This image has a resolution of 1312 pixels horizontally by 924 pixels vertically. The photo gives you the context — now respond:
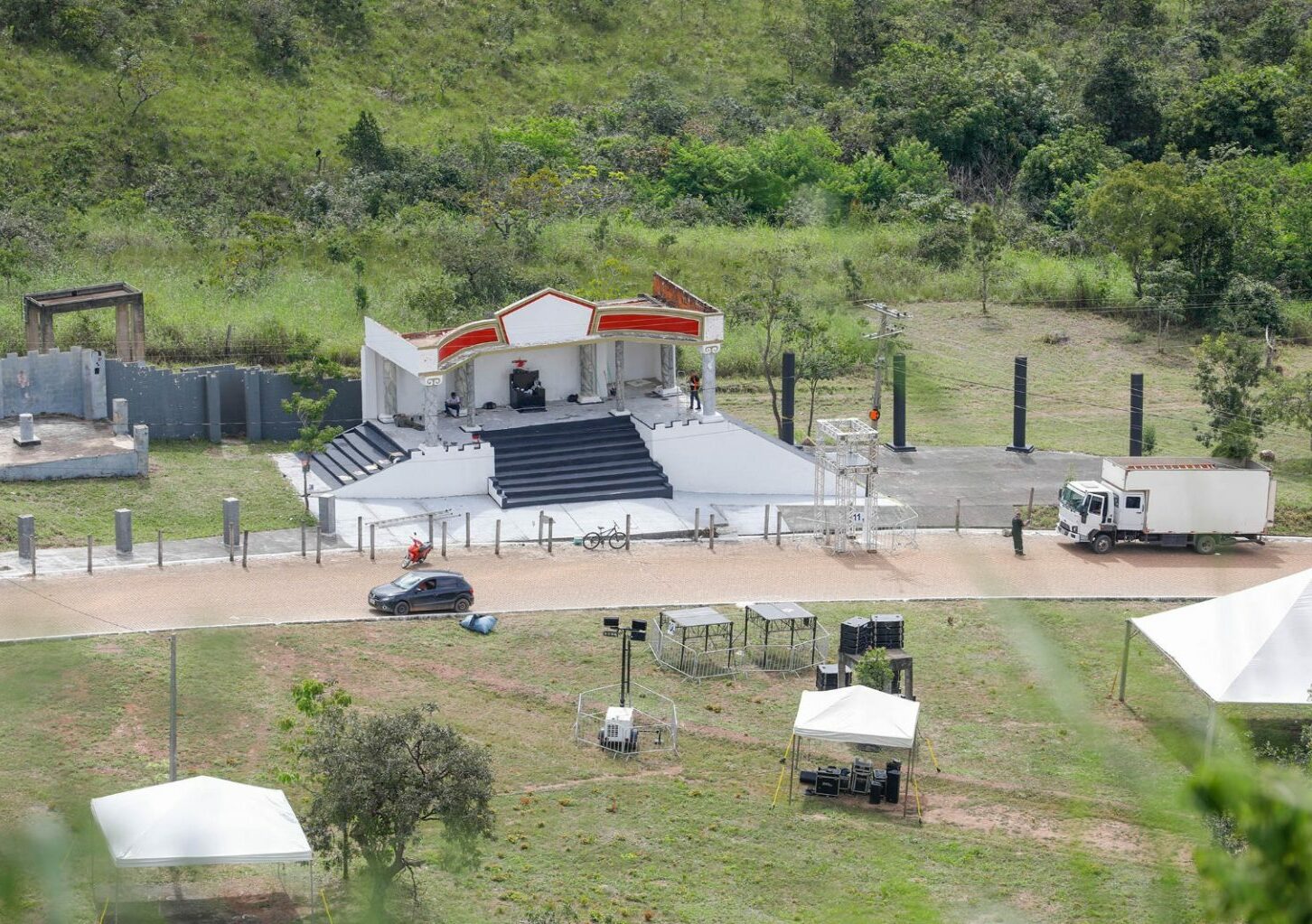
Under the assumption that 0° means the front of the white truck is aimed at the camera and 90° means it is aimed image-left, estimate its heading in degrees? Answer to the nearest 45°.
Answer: approximately 90°

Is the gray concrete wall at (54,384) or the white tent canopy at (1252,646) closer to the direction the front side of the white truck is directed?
the gray concrete wall

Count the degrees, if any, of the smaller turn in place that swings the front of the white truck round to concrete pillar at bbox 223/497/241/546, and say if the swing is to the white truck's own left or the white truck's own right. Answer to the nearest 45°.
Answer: approximately 45° to the white truck's own left

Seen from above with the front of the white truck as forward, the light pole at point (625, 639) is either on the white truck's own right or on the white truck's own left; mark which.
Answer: on the white truck's own left

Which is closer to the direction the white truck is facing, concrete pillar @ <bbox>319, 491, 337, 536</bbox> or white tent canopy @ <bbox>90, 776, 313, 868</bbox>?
the concrete pillar

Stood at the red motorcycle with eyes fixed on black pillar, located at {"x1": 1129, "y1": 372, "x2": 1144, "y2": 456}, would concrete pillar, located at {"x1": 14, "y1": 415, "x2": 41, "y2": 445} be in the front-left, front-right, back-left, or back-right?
back-left

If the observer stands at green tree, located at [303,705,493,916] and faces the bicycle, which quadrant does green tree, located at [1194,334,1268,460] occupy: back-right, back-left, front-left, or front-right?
front-right

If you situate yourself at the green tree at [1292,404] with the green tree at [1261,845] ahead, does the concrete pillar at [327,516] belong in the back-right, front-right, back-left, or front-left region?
front-right

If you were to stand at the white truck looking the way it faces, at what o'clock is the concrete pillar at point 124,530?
The concrete pillar is roughly at 11 o'clock from the white truck.

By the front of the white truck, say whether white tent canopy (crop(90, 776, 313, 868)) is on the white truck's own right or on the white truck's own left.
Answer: on the white truck's own left

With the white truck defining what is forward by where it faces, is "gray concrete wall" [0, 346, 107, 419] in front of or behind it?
in front

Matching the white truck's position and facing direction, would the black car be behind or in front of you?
in front

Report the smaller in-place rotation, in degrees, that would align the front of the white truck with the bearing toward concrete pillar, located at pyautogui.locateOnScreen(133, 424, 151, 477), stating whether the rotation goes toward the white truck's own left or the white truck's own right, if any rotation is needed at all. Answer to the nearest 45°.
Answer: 0° — it already faces it

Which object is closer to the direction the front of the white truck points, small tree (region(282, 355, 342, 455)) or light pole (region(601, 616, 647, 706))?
the small tree

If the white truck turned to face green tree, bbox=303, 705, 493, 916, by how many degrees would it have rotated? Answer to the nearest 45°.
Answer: approximately 45° to its left

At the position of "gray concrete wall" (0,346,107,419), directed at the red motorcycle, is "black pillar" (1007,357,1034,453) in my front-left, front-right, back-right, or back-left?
front-left

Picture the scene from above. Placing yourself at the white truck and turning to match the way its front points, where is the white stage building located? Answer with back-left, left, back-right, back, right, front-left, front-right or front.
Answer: front

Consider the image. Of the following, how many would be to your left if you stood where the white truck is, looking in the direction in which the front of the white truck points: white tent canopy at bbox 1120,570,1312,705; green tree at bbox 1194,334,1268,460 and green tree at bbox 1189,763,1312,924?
2

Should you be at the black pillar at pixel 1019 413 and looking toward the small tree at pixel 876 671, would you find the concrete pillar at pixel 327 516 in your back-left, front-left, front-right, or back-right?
front-right
